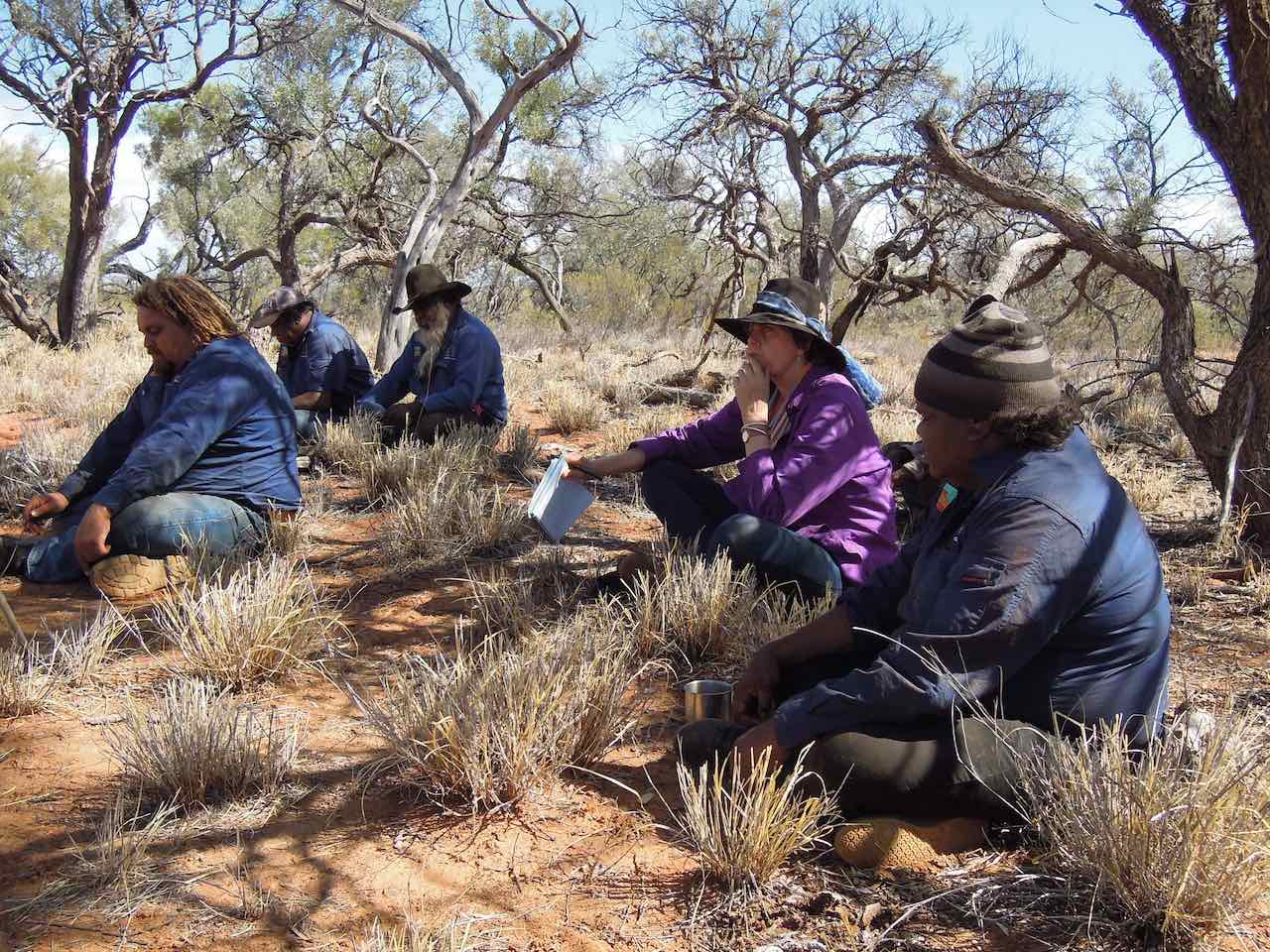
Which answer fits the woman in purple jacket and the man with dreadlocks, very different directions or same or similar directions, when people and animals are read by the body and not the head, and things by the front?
same or similar directions

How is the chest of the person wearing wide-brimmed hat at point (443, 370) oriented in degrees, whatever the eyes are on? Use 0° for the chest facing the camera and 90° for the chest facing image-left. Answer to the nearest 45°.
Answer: approximately 45°

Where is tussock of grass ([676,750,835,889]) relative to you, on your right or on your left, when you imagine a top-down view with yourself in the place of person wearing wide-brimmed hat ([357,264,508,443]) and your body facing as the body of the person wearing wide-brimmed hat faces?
on your left

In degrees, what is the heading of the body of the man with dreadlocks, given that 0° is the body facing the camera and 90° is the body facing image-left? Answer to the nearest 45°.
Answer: approximately 90°

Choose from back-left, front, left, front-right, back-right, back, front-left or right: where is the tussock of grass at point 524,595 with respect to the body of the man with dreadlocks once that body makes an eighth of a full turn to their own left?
left

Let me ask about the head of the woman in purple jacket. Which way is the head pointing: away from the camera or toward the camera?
toward the camera

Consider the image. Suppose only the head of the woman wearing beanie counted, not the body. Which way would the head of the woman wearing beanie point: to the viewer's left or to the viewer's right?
to the viewer's left

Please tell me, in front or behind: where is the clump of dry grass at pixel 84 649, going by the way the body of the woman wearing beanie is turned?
in front

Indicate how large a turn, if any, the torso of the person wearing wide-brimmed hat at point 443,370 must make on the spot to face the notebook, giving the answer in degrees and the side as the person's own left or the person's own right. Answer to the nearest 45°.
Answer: approximately 45° to the person's own left

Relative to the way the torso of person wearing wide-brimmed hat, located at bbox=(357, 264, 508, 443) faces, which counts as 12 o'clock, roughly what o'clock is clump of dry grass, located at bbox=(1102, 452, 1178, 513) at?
The clump of dry grass is roughly at 8 o'clock from the person wearing wide-brimmed hat.

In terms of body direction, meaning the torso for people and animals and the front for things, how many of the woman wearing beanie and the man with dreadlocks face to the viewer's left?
2

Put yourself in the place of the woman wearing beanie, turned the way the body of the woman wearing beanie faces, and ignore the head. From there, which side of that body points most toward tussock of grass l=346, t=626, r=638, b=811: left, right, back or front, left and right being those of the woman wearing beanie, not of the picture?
front

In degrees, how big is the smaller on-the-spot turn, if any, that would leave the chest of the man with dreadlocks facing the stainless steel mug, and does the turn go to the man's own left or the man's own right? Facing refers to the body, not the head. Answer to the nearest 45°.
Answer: approximately 135° to the man's own left

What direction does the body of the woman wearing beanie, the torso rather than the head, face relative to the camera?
to the viewer's left
